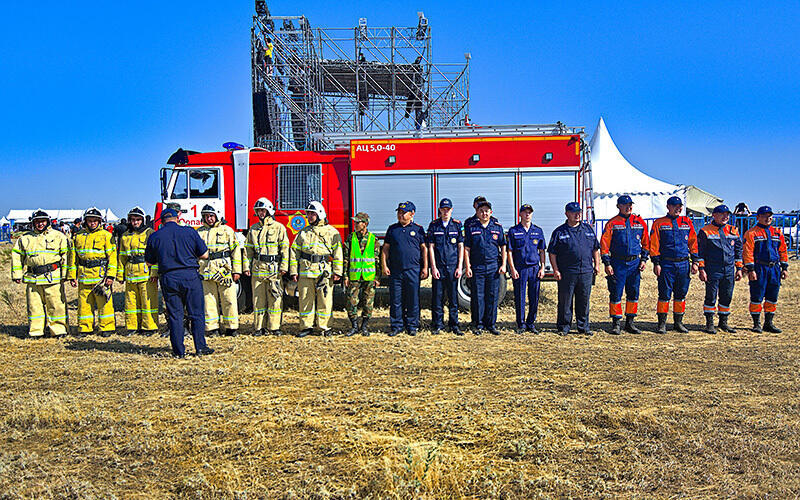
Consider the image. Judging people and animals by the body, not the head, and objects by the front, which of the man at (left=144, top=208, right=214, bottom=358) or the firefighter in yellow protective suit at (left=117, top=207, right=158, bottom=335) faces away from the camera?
the man

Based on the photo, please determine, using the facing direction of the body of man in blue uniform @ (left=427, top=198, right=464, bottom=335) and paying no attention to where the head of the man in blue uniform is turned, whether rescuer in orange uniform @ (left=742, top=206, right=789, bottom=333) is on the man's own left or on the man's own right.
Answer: on the man's own left

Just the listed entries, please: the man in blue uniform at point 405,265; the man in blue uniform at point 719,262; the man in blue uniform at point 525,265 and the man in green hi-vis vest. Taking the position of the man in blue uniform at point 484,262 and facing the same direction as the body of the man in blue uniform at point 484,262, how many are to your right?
2

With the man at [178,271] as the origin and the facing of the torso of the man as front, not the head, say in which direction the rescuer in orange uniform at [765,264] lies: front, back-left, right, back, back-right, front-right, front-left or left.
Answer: right

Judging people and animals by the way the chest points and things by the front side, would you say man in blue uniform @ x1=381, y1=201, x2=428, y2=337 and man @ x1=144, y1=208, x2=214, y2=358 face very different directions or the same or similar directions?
very different directions

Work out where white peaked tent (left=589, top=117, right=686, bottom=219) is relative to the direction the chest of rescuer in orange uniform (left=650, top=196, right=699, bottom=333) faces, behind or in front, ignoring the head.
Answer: behind

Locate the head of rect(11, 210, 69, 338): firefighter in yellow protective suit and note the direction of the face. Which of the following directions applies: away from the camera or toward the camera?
toward the camera

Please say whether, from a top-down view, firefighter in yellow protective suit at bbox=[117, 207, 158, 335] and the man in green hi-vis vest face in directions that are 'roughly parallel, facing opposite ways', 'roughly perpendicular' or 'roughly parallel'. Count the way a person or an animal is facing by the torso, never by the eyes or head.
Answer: roughly parallel

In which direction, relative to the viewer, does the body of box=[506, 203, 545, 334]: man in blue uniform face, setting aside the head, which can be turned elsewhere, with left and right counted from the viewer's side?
facing the viewer

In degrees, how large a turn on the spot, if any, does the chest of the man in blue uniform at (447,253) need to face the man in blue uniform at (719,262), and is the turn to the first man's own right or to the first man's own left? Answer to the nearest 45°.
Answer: approximately 90° to the first man's own left

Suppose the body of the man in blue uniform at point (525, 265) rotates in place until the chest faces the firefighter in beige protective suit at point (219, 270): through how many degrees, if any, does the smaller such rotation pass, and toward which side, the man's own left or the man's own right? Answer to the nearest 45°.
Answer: approximately 90° to the man's own right

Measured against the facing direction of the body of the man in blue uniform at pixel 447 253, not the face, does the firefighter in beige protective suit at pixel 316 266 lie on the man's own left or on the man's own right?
on the man's own right

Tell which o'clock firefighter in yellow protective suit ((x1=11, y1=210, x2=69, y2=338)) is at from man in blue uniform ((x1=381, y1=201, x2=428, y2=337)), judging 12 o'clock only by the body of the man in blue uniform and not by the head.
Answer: The firefighter in yellow protective suit is roughly at 3 o'clock from the man in blue uniform.

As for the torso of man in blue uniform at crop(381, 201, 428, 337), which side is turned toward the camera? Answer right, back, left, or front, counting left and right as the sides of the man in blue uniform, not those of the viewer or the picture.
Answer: front

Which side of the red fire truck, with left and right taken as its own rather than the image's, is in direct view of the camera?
left

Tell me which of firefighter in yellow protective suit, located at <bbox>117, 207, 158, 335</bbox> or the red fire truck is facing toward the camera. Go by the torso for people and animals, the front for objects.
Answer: the firefighter in yellow protective suit

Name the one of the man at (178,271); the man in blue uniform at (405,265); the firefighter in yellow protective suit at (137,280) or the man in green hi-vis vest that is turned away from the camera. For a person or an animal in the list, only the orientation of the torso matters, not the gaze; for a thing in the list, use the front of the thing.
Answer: the man

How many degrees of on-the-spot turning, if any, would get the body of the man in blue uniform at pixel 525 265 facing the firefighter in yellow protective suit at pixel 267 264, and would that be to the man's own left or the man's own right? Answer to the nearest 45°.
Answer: approximately 90° to the man's own right

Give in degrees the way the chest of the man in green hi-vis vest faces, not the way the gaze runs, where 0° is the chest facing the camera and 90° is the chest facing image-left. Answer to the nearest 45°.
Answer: approximately 0°
